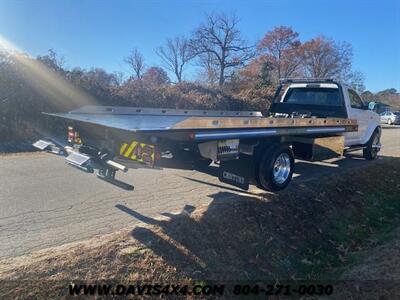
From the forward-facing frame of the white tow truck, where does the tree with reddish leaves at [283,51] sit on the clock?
The tree with reddish leaves is roughly at 11 o'clock from the white tow truck.

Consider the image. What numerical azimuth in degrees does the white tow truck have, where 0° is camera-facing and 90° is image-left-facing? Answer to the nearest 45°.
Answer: approximately 225°
